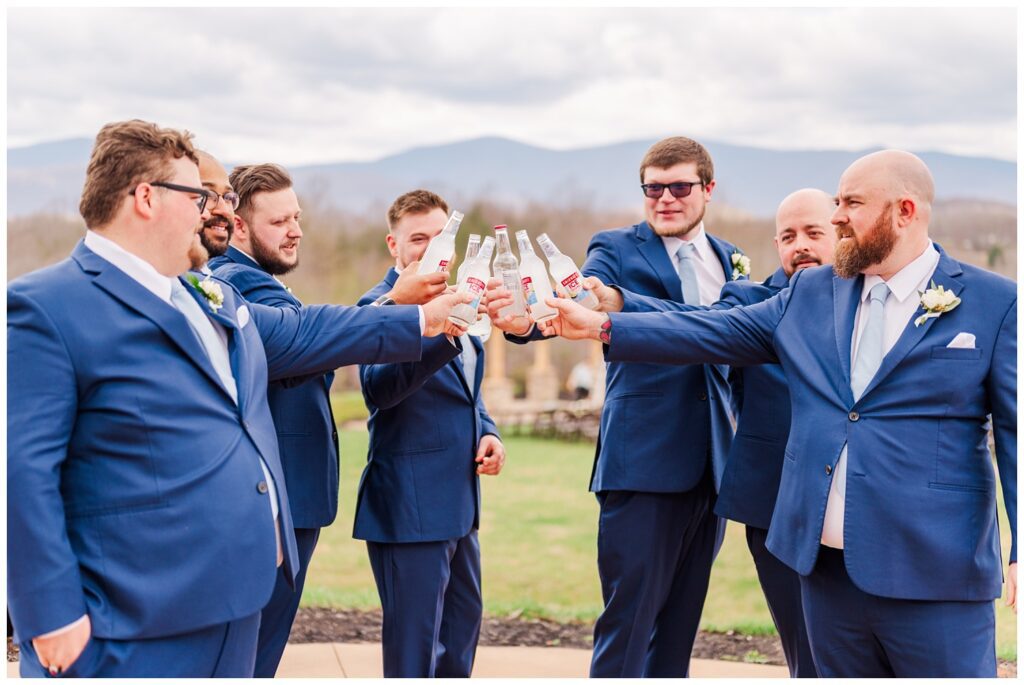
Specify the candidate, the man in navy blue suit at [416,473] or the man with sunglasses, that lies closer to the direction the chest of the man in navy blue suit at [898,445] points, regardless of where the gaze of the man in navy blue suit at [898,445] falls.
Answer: the man in navy blue suit

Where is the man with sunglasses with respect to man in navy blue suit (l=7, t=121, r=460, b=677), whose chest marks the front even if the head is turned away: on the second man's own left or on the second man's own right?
on the second man's own left

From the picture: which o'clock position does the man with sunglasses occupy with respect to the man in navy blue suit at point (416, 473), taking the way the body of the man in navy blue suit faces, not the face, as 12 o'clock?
The man with sunglasses is roughly at 10 o'clock from the man in navy blue suit.

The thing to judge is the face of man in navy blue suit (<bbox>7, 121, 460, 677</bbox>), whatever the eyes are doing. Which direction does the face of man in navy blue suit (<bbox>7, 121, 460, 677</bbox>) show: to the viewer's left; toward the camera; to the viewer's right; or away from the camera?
to the viewer's right

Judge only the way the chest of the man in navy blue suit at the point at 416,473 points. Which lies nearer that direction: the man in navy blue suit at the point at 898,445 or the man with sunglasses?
the man in navy blue suit

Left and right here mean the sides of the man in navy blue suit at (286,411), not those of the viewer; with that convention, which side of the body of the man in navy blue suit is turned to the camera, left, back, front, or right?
right

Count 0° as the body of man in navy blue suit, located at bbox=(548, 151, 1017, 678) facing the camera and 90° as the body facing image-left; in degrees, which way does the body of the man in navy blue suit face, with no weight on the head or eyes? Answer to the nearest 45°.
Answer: approximately 45°

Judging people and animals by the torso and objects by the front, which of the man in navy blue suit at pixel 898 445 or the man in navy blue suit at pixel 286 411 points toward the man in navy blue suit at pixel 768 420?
the man in navy blue suit at pixel 286 411

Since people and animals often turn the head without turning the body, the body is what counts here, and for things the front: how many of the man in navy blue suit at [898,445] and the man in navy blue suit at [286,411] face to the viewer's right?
1

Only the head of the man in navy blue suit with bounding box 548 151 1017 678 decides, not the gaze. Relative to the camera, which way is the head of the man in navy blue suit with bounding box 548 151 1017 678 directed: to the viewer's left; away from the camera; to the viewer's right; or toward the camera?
to the viewer's left

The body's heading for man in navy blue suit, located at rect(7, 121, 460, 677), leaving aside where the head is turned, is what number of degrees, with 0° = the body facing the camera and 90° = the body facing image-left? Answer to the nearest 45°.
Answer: approximately 315°

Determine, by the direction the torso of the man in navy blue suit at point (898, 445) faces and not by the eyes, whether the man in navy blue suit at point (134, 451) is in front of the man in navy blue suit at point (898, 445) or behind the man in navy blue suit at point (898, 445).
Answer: in front

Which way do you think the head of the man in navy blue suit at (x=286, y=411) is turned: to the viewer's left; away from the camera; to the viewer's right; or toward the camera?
to the viewer's right
